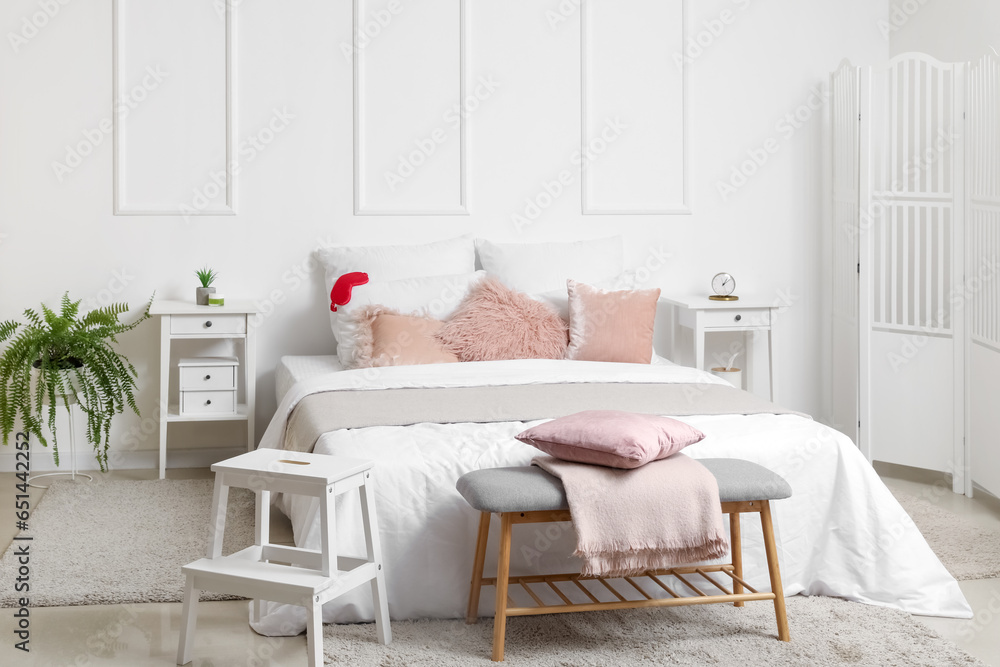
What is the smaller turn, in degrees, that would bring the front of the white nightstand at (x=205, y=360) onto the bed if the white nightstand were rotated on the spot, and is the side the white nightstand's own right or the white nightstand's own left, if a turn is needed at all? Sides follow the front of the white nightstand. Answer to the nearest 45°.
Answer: approximately 45° to the white nightstand's own left

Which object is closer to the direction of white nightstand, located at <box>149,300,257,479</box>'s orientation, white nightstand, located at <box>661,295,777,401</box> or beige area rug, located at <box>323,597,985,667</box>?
the beige area rug

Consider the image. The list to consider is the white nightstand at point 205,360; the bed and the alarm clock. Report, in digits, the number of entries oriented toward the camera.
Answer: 3

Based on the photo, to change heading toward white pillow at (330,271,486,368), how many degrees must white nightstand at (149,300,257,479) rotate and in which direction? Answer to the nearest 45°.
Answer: approximately 90° to its left

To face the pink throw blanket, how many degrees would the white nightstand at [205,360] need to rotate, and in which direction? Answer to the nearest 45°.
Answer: approximately 45° to its left

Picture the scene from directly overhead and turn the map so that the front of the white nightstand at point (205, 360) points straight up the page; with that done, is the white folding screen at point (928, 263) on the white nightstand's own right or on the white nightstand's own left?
on the white nightstand's own left

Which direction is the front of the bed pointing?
toward the camera

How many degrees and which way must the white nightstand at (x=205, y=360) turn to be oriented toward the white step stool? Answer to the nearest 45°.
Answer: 0° — it already faces it

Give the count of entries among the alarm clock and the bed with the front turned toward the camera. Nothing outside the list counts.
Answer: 2
